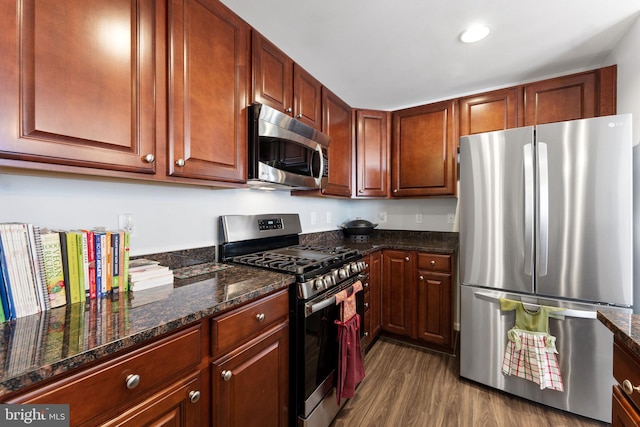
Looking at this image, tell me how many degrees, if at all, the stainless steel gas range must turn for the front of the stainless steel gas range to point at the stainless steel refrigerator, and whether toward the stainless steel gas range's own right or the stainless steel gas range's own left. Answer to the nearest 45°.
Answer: approximately 45° to the stainless steel gas range's own left

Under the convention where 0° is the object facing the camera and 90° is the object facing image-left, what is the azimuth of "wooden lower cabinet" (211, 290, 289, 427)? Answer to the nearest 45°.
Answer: approximately 315°

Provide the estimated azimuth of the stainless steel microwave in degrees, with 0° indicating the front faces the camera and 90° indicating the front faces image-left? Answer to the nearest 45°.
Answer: approximately 315°

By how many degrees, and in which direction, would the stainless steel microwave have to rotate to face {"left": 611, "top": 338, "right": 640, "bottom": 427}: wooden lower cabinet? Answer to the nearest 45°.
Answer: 0° — it already faces it

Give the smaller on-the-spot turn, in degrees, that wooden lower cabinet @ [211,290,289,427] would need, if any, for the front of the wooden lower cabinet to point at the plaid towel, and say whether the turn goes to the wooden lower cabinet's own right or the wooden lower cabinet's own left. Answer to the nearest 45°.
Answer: approximately 45° to the wooden lower cabinet's own left
